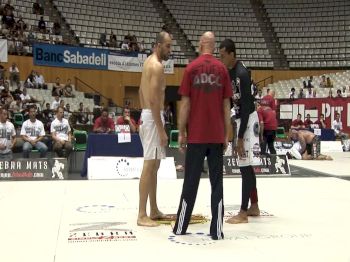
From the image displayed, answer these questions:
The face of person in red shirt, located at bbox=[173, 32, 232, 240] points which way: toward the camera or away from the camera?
away from the camera

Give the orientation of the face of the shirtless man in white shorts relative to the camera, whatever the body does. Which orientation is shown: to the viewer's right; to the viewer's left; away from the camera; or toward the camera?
to the viewer's right

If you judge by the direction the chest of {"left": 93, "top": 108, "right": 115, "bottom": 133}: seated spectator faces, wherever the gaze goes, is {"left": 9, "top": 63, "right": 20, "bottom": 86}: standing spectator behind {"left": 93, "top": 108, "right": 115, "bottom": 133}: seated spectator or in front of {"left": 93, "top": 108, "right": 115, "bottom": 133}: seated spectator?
behind

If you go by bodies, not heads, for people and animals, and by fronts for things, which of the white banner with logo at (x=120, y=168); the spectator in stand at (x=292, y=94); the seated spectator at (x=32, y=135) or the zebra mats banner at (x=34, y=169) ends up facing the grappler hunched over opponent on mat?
the spectator in stand

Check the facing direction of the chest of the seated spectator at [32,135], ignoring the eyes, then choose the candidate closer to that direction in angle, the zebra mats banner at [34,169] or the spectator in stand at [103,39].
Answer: the zebra mats banner

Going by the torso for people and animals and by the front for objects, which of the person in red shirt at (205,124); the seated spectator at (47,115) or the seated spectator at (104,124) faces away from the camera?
the person in red shirt

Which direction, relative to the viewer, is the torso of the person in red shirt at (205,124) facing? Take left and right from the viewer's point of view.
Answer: facing away from the viewer

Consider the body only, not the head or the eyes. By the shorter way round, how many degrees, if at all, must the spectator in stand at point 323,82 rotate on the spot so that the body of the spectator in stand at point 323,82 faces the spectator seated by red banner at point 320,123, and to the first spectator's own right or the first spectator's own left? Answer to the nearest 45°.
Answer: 0° — they already face them

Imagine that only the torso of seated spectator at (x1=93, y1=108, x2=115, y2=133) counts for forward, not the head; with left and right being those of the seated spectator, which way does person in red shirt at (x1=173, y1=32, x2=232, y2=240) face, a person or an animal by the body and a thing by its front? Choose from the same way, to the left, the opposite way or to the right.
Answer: the opposite way

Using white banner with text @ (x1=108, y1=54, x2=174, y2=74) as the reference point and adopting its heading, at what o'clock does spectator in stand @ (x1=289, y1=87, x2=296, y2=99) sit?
The spectator in stand is roughly at 9 o'clock from the white banner with text.
